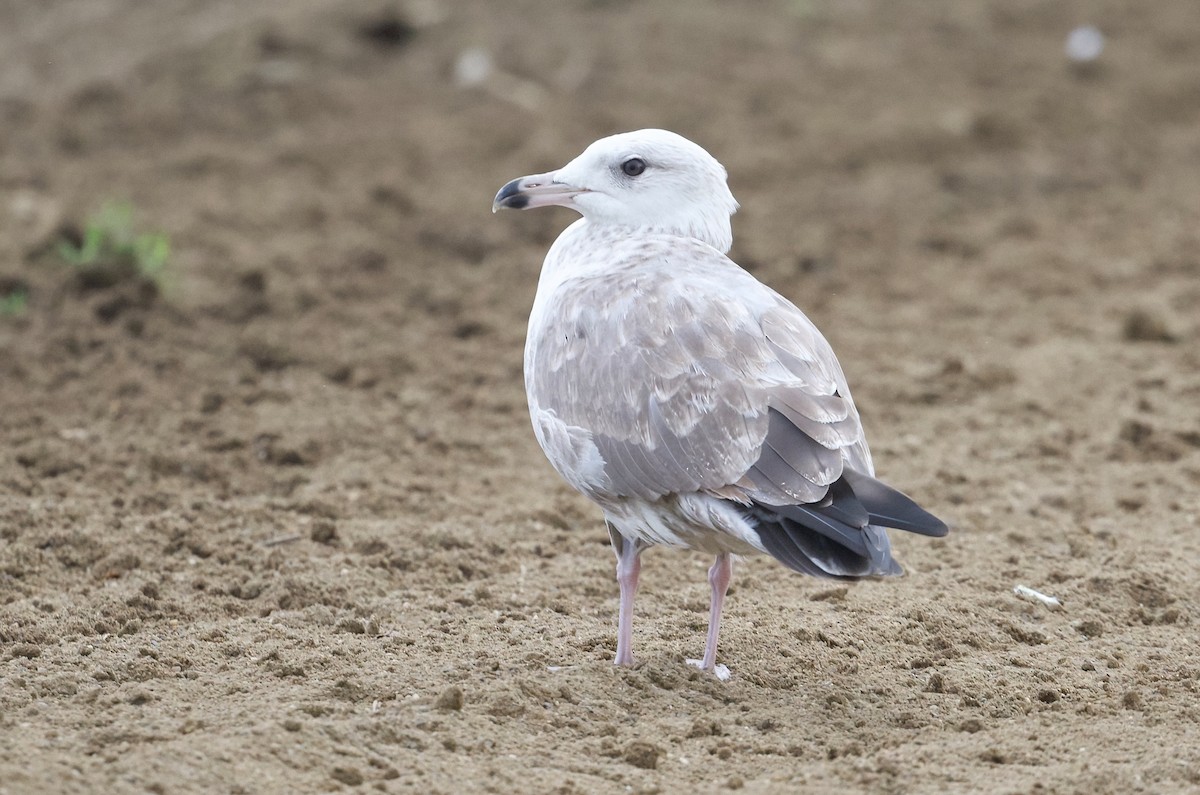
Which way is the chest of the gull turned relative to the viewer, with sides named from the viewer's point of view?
facing away from the viewer and to the left of the viewer

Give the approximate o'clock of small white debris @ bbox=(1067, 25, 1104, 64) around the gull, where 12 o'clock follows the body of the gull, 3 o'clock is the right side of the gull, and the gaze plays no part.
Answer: The small white debris is roughly at 2 o'clock from the gull.

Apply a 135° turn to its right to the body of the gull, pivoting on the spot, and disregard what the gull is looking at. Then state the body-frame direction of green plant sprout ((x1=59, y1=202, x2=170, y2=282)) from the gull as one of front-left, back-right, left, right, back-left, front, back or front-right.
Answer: back-left

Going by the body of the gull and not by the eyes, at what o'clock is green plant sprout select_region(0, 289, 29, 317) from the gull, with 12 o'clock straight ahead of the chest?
The green plant sprout is roughly at 12 o'clock from the gull.
